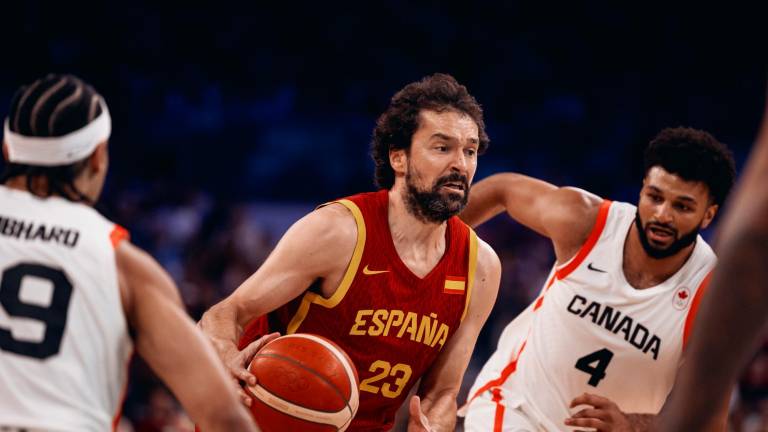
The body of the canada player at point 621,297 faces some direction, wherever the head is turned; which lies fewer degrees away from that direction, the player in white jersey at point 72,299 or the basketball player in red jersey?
the player in white jersey

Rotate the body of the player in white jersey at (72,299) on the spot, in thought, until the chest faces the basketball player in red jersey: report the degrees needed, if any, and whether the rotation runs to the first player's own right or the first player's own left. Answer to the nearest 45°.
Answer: approximately 45° to the first player's own right

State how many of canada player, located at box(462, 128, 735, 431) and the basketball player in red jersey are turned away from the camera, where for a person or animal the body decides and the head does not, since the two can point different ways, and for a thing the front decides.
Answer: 0

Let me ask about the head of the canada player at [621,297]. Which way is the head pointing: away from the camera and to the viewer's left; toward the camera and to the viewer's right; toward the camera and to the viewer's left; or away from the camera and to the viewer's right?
toward the camera and to the viewer's left

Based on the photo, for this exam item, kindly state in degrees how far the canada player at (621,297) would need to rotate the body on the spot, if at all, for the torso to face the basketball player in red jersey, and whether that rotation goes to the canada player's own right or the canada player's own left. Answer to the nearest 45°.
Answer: approximately 45° to the canada player's own right

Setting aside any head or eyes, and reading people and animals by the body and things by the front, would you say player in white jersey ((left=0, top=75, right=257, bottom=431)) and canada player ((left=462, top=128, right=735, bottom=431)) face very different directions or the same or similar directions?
very different directions

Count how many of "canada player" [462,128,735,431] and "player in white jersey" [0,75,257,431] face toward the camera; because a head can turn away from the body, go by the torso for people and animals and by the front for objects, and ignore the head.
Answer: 1

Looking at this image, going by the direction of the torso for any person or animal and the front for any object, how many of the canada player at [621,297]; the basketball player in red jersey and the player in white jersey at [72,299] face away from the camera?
1

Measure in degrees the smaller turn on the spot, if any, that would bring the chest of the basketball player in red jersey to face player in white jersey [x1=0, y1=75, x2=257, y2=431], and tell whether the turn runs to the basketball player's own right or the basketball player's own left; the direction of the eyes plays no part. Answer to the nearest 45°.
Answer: approximately 90° to the basketball player's own right

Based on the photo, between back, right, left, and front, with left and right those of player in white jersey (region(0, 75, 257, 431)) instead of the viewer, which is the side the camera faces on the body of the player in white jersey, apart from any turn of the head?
back

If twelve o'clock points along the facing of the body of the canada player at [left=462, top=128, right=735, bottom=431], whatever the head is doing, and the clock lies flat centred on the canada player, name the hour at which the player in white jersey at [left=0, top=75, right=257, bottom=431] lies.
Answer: The player in white jersey is roughly at 1 o'clock from the canada player.

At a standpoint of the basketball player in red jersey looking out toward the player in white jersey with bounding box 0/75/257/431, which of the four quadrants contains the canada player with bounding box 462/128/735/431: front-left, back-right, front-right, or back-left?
back-left
